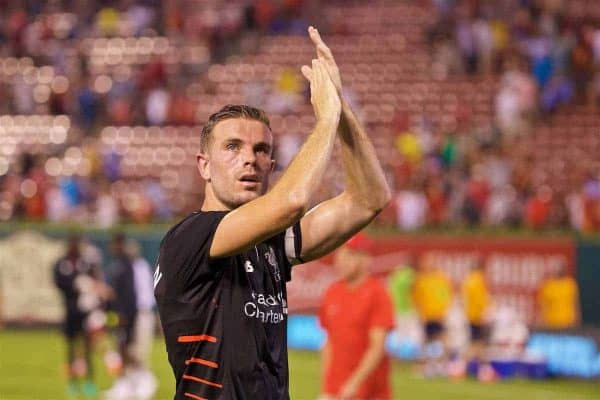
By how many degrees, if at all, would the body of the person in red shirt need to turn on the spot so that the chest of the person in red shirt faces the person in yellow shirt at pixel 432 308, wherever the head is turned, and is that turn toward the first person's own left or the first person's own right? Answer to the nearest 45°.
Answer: approximately 135° to the first person's own right

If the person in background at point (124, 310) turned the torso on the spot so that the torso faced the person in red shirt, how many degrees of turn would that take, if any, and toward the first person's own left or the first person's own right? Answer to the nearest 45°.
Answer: approximately 90° to the first person's own left

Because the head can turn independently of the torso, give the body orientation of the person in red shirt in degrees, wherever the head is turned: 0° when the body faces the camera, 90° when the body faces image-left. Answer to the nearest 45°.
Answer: approximately 45°

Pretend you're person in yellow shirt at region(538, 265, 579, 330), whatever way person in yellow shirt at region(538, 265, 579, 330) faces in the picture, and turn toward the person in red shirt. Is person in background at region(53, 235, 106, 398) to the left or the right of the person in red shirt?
right

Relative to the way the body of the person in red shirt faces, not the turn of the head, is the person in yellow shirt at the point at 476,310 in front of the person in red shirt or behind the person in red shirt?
behind

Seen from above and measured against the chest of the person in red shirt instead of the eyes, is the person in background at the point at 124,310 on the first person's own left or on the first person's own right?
on the first person's own right
